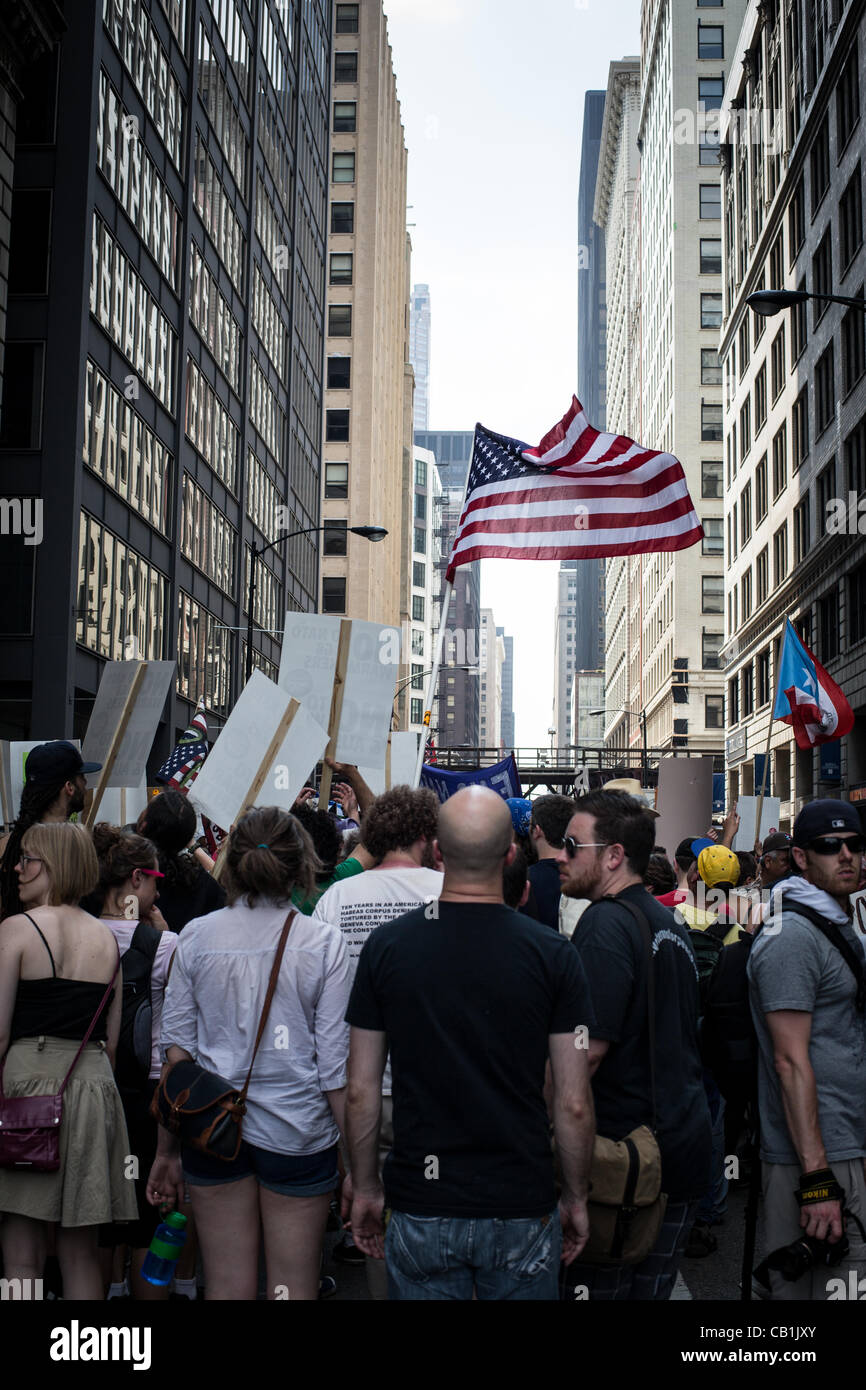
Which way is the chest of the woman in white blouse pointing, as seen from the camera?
away from the camera

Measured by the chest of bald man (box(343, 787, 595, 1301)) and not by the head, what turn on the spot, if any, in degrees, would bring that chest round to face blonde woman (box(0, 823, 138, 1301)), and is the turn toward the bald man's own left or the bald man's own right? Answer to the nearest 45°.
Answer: approximately 45° to the bald man's own left

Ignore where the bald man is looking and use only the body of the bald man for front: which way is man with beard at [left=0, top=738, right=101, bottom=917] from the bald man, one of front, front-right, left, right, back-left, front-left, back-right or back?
front-left

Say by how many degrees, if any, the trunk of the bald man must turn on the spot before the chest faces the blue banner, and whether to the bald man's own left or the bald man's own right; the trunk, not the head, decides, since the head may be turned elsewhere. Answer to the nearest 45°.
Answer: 0° — they already face it

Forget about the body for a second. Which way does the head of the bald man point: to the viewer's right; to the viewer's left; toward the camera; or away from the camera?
away from the camera

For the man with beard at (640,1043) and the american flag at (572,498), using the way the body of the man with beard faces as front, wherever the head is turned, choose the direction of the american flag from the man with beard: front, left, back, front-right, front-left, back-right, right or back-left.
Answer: front-right

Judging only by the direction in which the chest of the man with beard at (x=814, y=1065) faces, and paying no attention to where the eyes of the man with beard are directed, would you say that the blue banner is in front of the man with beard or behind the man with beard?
behind

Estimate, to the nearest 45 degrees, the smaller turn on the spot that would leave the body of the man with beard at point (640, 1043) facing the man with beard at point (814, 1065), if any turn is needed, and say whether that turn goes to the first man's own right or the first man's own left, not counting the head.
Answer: approximately 90° to the first man's own right

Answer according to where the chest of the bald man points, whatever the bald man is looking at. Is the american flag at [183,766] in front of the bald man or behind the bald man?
in front

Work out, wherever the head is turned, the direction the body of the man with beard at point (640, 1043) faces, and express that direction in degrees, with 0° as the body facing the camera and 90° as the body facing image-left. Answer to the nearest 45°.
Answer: approximately 135°

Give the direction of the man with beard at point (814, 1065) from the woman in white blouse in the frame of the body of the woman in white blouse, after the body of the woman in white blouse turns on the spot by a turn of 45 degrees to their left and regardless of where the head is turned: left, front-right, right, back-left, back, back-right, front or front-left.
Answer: back-right

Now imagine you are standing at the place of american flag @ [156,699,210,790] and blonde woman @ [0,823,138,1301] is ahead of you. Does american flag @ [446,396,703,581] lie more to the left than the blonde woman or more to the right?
left

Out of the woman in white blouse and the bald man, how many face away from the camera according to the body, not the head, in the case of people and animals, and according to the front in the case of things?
2

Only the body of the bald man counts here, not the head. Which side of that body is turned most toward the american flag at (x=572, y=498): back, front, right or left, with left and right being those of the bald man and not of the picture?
front

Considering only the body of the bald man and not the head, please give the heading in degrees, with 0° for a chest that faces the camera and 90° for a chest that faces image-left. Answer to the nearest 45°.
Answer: approximately 180°

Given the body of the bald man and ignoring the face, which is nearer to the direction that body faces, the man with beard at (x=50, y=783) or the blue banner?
the blue banner
